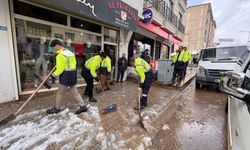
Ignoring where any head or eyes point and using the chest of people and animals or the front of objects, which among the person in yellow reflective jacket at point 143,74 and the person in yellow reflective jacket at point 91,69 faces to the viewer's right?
the person in yellow reflective jacket at point 91,69

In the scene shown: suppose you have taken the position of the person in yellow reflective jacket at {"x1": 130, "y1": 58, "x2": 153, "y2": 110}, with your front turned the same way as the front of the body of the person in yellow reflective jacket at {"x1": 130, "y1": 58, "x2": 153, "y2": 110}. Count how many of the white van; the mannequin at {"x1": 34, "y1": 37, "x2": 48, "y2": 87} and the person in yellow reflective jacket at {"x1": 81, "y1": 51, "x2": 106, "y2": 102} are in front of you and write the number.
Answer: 2

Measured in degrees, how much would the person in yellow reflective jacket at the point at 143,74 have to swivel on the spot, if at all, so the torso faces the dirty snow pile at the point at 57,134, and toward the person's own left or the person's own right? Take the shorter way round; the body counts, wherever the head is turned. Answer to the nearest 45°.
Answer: approximately 45° to the person's own left

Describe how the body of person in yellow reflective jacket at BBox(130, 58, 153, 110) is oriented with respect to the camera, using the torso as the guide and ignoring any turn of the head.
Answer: to the viewer's left

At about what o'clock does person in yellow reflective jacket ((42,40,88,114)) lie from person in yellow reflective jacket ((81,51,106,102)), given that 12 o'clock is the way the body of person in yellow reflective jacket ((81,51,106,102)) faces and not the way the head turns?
person in yellow reflective jacket ((42,40,88,114)) is roughly at 4 o'clock from person in yellow reflective jacket ((81,51,106,102)).

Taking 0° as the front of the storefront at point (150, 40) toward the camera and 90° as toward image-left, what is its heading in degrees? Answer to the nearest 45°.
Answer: approximately 315°

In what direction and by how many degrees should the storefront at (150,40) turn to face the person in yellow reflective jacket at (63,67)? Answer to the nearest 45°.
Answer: approximately 45° to its right

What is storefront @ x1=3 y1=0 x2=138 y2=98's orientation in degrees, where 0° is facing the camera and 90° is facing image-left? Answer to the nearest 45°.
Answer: approximately 315°

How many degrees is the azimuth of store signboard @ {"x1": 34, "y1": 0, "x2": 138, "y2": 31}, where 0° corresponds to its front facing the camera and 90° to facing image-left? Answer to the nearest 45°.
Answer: approximately 315°

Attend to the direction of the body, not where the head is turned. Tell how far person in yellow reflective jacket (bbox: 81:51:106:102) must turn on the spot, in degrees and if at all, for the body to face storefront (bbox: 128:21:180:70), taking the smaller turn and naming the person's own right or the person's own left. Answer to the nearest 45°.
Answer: approximately 45° to the person's own left

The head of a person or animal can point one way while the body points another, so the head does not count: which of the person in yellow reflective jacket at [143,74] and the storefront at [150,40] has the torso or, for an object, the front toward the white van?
the storefront
